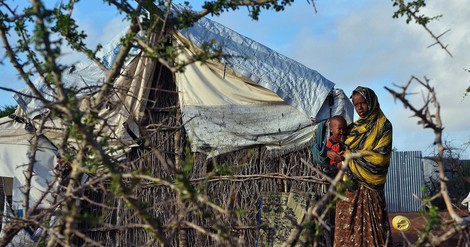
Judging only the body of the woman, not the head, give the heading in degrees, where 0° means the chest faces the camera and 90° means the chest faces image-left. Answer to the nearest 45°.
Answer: approximately 45°

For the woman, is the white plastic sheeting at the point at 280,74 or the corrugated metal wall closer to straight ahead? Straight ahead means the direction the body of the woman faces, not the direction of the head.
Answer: the white plastic sheeting

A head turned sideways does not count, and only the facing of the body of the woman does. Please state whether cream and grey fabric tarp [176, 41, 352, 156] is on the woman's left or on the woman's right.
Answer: on the woman's right

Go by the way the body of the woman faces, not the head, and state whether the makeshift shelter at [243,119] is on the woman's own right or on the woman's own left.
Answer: on the woman's own right

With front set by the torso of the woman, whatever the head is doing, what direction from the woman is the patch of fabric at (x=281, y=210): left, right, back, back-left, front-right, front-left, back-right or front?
right

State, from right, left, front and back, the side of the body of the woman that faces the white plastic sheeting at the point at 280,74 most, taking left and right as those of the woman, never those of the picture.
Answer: right
